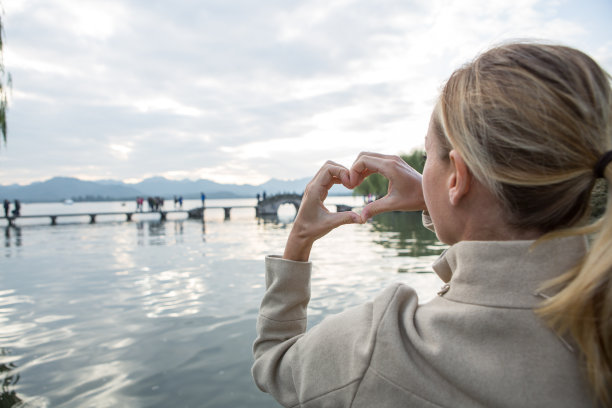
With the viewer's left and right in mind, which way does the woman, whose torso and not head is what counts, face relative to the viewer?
facing away from the viewer and to the left of the viewer

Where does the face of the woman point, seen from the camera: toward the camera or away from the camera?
away from the camera
